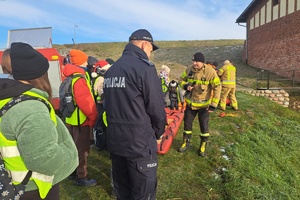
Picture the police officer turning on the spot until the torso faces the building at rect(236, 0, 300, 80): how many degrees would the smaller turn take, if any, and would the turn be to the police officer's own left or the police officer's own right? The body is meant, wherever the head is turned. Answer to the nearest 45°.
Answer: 0° — they already face it

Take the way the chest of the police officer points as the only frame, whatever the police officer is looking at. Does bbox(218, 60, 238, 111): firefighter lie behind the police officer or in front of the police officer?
in front

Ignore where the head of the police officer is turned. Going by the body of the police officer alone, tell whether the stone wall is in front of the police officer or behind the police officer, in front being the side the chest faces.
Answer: in front

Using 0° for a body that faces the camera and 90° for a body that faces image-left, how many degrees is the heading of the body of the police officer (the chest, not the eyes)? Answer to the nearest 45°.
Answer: approximately 225°

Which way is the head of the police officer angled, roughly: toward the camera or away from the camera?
away from the camera

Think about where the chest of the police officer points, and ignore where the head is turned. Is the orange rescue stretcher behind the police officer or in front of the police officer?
in front
